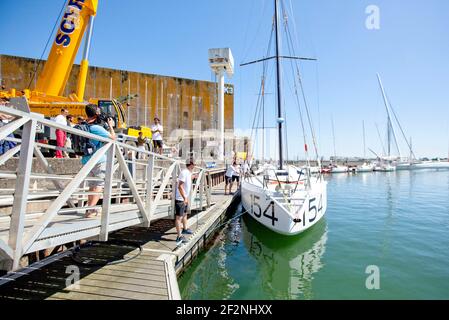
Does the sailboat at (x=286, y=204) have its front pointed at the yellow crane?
no

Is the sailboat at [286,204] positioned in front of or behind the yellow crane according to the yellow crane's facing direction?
in front

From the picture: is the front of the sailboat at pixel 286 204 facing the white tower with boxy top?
no

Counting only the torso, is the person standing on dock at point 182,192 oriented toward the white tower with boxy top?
no
